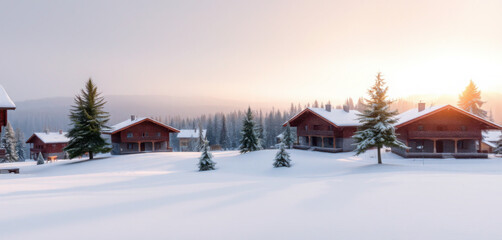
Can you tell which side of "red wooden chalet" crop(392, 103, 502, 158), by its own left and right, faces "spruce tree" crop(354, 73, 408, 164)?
front

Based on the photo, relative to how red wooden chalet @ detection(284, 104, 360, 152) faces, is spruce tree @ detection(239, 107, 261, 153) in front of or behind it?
in front

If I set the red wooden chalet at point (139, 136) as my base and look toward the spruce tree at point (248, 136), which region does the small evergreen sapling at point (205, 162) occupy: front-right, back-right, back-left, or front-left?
front-right

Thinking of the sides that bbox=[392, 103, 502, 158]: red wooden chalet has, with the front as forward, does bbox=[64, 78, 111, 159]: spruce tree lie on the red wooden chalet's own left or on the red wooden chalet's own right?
on the red wooden chalet's own right

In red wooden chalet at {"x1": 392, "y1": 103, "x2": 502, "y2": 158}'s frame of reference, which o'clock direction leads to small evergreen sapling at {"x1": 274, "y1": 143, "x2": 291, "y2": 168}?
The small evergreen sapling is roughly at 1 o'clock from the red wooden chalet.

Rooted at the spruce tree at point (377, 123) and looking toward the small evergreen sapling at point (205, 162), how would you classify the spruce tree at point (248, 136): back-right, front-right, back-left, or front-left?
front-right

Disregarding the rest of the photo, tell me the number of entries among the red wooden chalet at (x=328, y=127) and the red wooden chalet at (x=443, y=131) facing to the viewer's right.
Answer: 0

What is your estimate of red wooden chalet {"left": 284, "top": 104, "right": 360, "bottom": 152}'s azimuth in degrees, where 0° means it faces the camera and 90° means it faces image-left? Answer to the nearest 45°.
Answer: approximately 45°

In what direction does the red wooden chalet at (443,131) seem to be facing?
toward the camera
